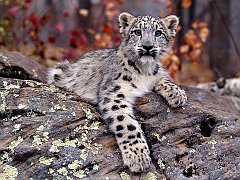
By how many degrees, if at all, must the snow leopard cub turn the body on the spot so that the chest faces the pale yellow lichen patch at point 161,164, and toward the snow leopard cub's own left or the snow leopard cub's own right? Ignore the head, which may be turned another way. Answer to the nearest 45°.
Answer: approximately 45° to the snow leopard cub's own right

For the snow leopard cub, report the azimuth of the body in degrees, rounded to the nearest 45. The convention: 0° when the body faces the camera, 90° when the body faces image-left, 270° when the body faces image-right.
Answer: approximately 315°
